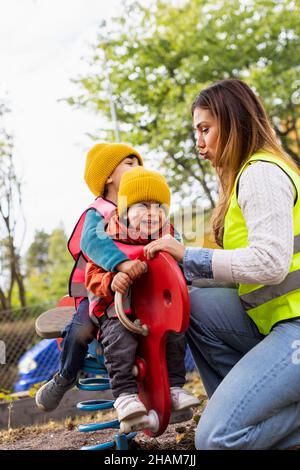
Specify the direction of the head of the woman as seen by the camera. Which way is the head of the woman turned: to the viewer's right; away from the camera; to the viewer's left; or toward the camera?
to the viewer's left

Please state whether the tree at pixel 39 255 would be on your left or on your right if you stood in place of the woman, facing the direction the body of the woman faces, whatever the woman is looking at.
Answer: on your right

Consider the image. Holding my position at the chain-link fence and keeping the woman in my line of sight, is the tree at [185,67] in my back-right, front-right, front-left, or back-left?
back-left

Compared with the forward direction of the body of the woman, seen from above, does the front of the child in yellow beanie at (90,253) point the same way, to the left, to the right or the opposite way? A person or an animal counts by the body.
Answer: the opposite way

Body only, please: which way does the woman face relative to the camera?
to the viewer's left

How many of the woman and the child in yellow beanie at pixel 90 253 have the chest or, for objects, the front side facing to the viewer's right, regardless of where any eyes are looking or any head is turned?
1

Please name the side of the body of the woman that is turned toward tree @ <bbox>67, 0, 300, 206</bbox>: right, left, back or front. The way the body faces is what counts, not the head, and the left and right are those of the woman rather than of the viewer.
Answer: right

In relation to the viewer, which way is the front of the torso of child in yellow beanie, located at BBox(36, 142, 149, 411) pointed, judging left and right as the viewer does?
facing to the right of the viewer

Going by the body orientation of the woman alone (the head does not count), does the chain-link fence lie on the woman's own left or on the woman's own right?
on the woman's own right

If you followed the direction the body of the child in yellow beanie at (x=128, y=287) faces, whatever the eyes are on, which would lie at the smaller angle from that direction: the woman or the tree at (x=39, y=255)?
the woman

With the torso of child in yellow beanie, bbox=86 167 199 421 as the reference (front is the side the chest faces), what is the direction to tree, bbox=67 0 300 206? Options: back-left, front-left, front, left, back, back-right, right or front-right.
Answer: back-left

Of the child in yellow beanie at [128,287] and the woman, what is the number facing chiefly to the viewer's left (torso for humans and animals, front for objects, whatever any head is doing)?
1

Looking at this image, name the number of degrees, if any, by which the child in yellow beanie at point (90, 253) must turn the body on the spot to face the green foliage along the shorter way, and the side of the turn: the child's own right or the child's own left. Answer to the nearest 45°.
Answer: approximately 90° to the child's own left
